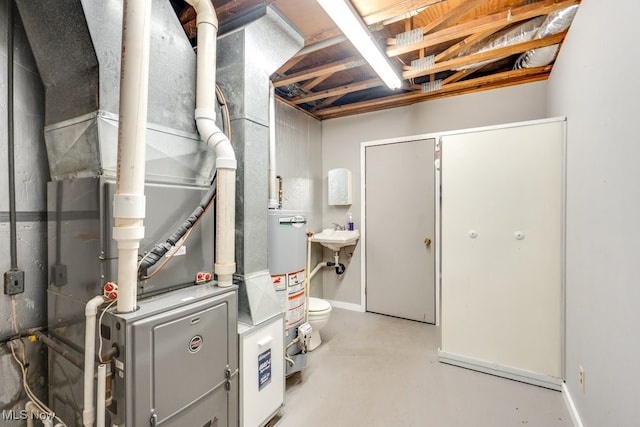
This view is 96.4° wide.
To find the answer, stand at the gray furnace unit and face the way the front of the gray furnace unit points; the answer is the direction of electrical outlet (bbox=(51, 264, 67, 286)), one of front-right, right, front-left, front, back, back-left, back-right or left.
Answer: back

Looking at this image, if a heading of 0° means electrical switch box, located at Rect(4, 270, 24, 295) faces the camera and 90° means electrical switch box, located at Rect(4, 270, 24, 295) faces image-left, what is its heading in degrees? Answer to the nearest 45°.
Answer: approximately 315°

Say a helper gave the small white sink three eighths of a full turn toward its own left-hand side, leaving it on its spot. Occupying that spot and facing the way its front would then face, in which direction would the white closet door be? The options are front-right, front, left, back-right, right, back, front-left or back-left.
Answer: front-right

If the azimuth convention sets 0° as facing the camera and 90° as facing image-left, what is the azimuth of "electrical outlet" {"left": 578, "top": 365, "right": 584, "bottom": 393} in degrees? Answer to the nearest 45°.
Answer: approximately 45°

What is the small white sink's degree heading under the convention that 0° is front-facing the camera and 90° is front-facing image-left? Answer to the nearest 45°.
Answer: approximately 45°
